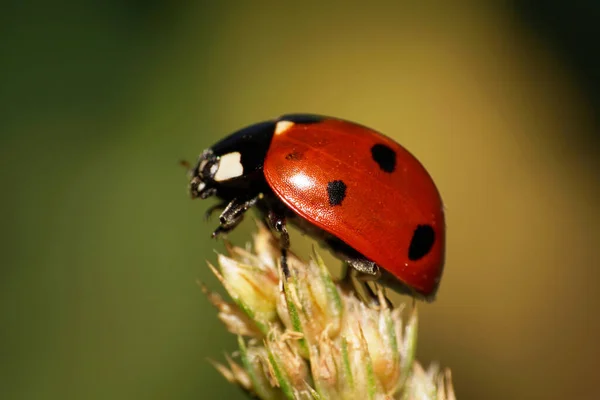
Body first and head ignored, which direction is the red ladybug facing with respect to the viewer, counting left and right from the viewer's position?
facing to the left of the viewer
